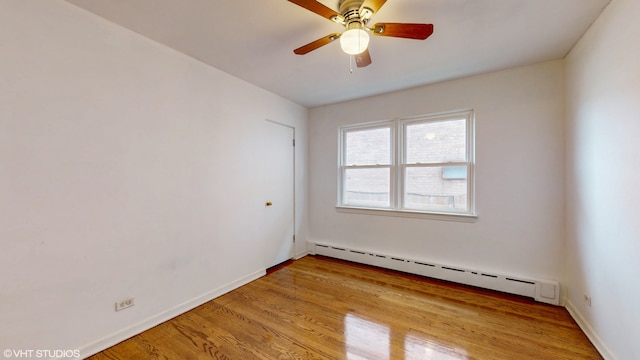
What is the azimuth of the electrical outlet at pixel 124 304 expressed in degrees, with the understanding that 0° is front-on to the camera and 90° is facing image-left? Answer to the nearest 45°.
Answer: approximately 315°

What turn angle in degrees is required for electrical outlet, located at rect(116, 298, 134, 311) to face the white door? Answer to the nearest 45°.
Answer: approximately 45° to its left

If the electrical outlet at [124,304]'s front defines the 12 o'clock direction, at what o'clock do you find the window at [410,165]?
The window is roughly at 11 o'clock from the electrical outlet.

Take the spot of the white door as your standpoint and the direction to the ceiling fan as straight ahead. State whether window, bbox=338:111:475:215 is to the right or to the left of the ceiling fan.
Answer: left

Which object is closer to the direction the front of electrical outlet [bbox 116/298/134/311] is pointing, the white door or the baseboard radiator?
the baseboard radiator
